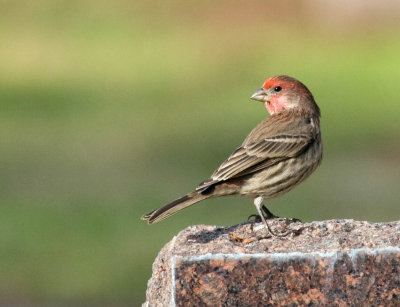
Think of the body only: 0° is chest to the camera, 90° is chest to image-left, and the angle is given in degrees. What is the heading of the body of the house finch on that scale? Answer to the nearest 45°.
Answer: approximately 270°
